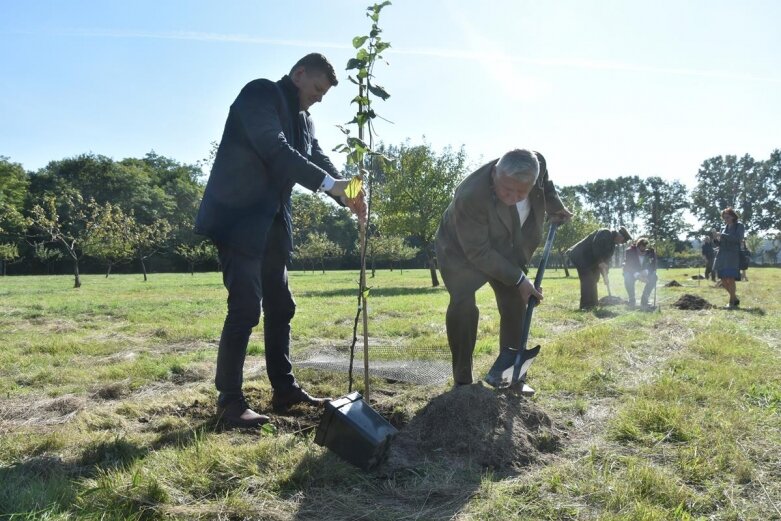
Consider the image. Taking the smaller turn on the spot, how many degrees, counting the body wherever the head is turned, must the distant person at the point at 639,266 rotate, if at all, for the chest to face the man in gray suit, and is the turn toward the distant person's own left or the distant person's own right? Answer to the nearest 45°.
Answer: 0° — they already face them

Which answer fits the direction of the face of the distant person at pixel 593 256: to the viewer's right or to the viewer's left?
to the viewer's right

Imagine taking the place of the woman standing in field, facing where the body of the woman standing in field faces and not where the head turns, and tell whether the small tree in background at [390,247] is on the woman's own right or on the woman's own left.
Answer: on the woman's own right

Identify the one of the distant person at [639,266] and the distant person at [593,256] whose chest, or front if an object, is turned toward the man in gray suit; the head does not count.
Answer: the distant person at [639,266]

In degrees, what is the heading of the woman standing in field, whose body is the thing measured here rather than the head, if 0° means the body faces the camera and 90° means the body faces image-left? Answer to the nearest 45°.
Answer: approximately 45°

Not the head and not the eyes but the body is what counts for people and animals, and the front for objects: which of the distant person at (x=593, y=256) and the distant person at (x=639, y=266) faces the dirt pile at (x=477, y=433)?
the distant person at (x=639, y=266)

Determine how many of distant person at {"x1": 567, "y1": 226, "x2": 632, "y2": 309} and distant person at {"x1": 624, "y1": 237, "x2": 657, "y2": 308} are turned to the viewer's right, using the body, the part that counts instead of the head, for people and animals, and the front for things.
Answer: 1

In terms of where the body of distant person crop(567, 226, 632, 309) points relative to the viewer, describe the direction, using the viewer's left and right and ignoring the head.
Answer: facing to the right of the viewer

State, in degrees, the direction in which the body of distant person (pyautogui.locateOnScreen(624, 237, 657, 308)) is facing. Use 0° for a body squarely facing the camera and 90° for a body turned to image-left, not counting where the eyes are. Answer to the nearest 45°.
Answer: approximately 0°

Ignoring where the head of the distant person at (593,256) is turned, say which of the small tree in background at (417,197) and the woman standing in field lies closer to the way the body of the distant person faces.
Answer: the woman standing in field

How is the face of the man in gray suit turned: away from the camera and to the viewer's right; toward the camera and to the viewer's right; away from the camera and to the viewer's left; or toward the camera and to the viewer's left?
toward the camera and to the viewer's right
